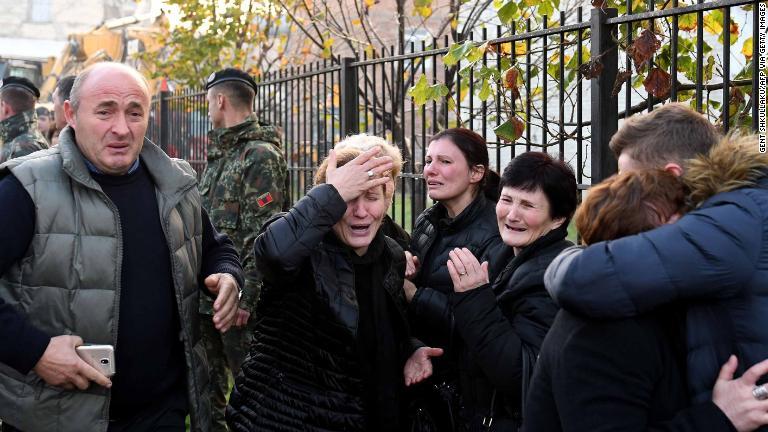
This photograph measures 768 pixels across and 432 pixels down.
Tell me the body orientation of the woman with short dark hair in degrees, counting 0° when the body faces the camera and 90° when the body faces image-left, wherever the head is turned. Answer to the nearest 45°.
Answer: approximately 45°

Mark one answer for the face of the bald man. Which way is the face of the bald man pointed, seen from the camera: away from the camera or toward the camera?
toward the camera

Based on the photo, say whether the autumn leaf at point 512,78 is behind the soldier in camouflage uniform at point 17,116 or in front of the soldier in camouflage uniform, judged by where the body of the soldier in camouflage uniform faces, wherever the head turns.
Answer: behind

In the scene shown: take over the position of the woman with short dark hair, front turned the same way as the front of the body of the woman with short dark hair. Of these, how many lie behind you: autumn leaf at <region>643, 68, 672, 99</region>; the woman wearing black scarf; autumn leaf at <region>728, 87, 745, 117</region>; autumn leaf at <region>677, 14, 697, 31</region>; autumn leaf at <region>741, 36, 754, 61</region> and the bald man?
4

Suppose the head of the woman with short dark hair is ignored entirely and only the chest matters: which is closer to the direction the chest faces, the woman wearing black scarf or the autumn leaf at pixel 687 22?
the woman wearing black scarf
